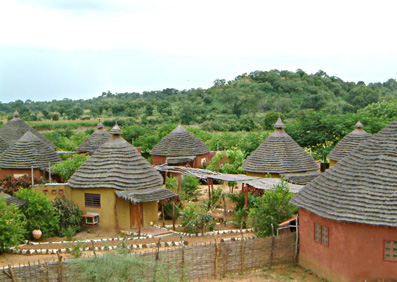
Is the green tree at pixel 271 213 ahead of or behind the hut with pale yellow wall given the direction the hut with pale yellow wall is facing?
ahead

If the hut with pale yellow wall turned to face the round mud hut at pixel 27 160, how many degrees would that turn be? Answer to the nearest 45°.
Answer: approximately 180°

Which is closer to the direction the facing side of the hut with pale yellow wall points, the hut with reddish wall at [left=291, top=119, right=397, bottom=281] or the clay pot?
the hut with reddish wall

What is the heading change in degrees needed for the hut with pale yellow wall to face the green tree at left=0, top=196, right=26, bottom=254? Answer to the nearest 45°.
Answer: approximately 90° to its right

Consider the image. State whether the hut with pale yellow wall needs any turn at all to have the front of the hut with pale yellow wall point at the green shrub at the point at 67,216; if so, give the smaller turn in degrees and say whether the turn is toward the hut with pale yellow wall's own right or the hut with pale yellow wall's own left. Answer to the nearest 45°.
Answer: approximately 135° to the hut with pale yellow wall's own right

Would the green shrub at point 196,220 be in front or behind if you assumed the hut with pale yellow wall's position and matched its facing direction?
in front

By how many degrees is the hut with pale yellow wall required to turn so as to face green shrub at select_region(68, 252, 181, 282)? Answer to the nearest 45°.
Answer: approximately 45° to its right

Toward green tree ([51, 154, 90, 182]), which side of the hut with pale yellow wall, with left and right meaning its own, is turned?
back

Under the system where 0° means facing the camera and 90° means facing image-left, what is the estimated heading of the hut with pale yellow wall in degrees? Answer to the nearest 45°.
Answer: approximately 315°

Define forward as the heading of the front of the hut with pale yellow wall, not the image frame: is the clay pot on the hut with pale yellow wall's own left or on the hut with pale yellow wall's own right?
on the hut with pale yellow wall's own right

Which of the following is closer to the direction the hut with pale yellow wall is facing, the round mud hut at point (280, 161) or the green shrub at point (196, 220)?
the green shrub
